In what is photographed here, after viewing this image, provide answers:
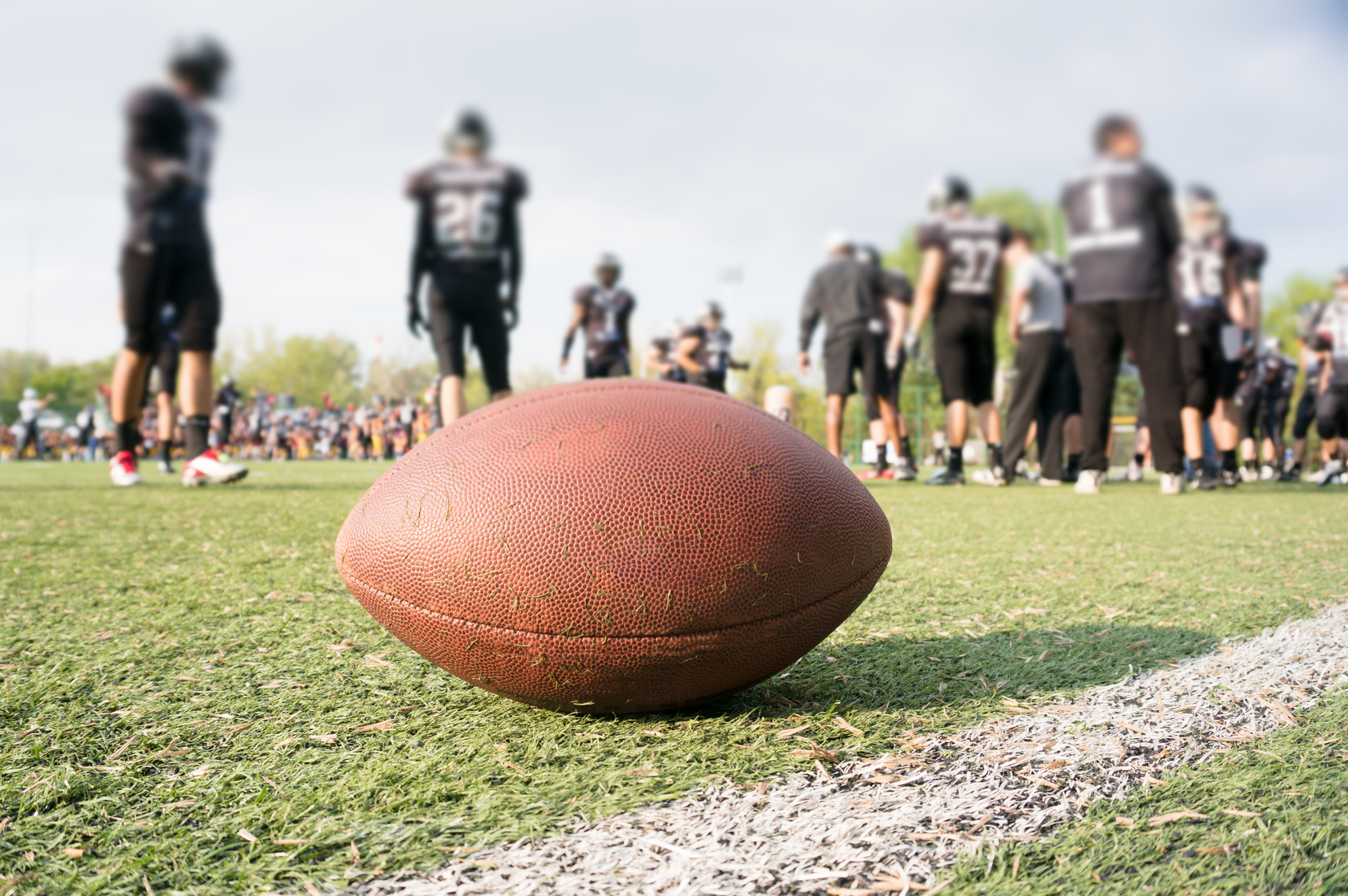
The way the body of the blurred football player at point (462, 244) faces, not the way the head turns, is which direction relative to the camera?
away from the camera

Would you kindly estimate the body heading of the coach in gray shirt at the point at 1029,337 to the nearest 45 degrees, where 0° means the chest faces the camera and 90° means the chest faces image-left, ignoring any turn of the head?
approximately 90°

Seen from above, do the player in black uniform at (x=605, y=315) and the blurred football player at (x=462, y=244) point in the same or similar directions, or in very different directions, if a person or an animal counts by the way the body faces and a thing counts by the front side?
very different directions

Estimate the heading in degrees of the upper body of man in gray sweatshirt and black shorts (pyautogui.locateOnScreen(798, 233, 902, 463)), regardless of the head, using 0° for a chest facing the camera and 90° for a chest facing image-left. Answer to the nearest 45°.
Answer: approximately 180°

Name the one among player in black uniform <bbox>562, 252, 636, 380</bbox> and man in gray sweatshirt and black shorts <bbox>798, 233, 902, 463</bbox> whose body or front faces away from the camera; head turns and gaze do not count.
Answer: man in gray sweatshirt and black shorts <bbox>798, 233, 902, 463</bbox>

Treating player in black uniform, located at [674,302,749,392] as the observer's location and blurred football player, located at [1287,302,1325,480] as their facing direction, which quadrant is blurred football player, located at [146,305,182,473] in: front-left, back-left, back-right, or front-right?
back-right

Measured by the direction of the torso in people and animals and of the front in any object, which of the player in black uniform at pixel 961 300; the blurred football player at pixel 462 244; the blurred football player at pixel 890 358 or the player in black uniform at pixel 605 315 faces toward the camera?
the player in black uniform at pixel 605 315

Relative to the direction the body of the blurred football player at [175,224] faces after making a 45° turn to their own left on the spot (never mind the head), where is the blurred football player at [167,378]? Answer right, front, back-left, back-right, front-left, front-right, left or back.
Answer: left

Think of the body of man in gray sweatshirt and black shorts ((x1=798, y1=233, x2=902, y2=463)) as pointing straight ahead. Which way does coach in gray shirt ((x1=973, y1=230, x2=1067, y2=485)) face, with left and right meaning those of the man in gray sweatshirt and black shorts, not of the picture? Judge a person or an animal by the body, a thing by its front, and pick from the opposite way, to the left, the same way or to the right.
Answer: to the left
